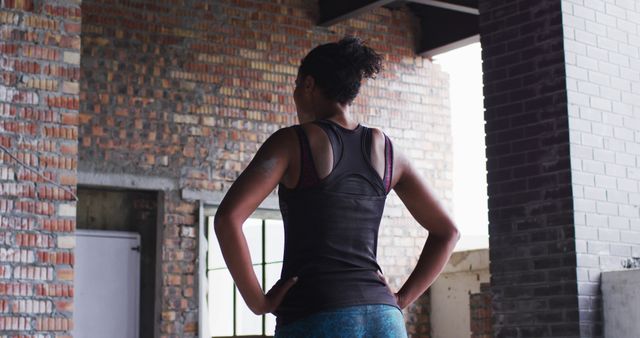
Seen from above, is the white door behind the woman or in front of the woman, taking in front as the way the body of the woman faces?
in front

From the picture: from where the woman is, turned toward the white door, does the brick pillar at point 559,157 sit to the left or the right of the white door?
right

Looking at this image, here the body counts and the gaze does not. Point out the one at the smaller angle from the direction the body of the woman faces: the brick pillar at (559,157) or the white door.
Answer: the white door

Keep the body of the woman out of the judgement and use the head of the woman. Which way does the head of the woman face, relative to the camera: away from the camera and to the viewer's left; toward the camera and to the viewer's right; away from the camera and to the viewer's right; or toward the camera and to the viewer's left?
away from the camera and to the viewer's left

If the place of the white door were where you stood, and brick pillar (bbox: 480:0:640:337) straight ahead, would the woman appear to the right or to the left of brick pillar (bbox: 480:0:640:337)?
right

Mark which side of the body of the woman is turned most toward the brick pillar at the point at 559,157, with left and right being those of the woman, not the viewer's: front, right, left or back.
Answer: right

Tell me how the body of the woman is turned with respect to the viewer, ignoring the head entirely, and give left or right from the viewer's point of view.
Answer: facing away from the viewer and to the left of the viewer
